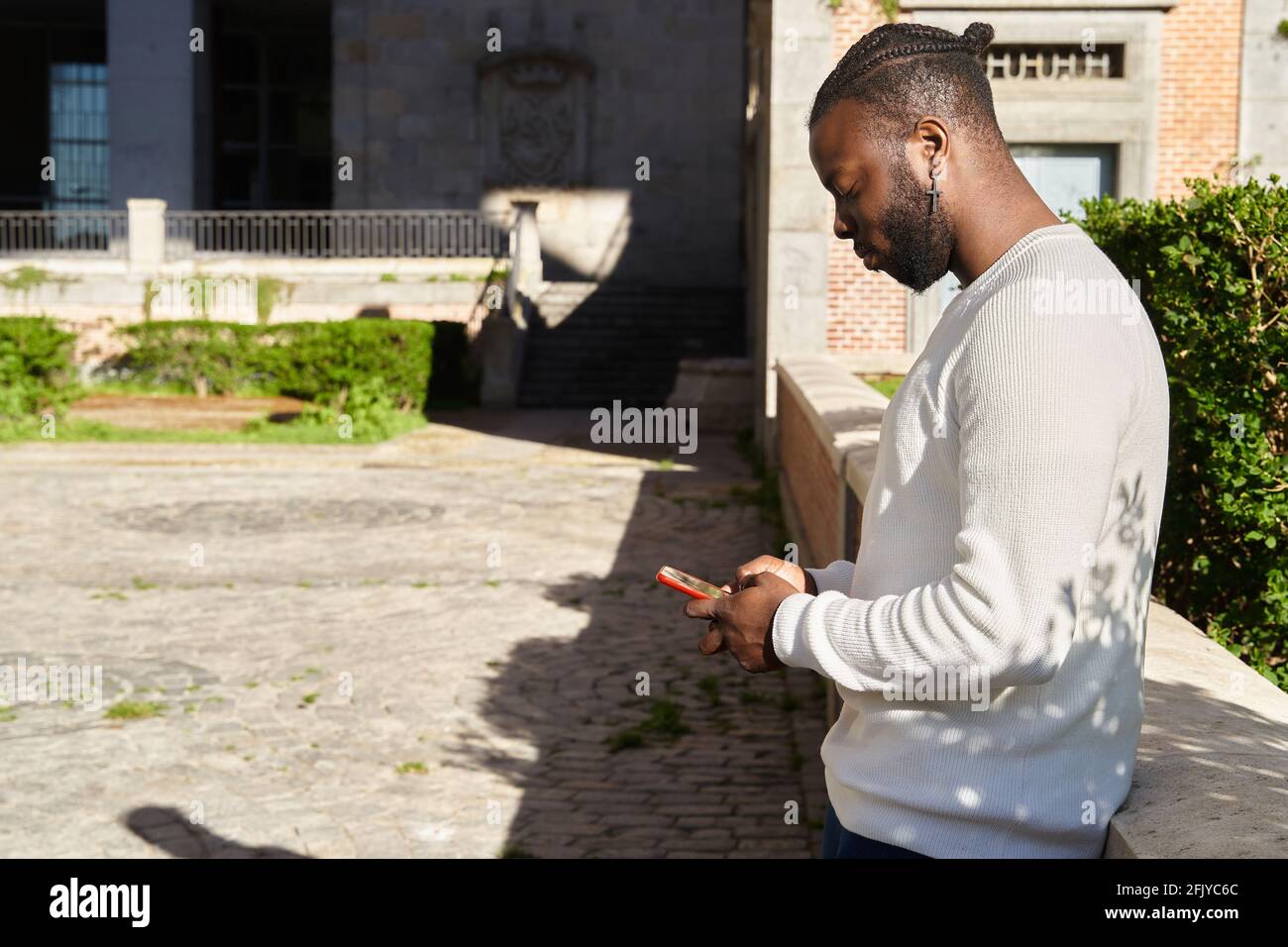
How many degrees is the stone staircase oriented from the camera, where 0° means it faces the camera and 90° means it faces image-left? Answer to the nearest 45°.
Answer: approximately 0°

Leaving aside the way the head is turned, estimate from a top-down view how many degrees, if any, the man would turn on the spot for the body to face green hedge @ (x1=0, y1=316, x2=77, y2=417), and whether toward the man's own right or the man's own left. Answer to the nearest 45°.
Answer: approximately 45° to the man's own right

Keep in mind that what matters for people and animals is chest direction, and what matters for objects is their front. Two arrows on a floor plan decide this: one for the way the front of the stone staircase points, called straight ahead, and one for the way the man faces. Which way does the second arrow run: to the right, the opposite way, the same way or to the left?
to the right

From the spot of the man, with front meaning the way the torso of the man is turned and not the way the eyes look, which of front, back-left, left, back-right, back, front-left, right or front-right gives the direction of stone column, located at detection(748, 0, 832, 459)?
right

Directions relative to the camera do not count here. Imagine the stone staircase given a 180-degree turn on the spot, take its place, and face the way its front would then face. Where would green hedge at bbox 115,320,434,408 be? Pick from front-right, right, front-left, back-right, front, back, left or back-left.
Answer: back-left

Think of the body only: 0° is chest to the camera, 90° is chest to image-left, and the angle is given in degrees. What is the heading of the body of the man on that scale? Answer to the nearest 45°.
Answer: approximately 90°

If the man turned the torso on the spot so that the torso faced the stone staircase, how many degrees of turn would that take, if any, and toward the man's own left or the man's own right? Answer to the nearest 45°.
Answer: approximately 90° to the man's own right

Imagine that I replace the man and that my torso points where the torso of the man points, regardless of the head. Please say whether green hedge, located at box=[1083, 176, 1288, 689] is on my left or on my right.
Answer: on my right

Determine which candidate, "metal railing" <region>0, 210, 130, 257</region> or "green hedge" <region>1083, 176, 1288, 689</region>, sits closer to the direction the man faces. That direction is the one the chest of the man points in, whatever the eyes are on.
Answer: the metal railing

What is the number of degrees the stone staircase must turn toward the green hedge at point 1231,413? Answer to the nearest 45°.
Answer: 0° — it already faces it

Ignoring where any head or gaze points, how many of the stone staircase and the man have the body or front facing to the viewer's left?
1

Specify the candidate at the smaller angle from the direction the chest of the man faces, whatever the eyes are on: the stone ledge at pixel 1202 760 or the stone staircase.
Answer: the stone staircase

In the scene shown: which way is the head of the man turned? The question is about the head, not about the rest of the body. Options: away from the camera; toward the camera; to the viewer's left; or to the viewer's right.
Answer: to the viewer's left
